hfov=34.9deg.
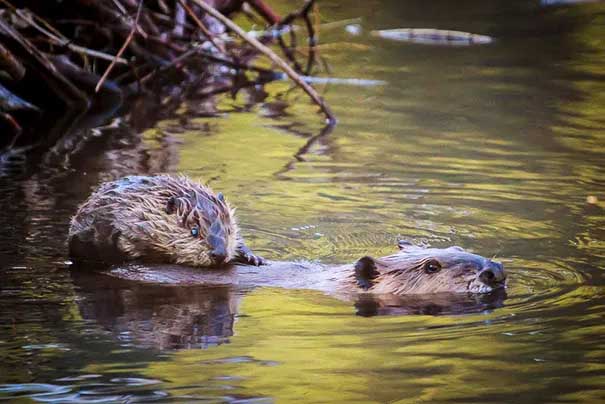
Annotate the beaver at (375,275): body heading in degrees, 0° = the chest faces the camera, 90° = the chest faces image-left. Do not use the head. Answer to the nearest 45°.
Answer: approximately 270°

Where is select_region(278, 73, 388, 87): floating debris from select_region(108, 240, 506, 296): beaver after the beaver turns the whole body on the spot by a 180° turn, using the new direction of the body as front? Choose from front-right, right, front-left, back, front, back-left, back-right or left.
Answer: right

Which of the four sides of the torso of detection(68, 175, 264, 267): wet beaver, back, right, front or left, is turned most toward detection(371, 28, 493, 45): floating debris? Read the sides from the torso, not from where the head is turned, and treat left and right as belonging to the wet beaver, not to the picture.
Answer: left

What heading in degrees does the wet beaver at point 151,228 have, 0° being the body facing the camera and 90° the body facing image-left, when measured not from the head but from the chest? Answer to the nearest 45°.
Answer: approximately 315°

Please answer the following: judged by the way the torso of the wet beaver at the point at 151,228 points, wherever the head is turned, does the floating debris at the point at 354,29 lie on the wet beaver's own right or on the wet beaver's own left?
on the wet beaver's own left

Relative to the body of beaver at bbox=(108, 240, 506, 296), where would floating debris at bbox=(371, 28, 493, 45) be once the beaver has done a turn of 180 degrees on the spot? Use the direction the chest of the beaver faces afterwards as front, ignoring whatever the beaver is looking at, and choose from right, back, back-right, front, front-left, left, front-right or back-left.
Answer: right
